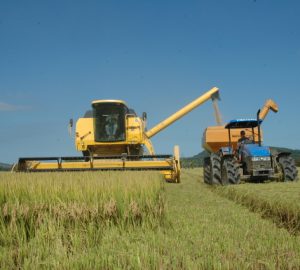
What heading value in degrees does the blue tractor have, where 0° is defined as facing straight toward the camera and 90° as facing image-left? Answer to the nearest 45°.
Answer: approximately 315°
